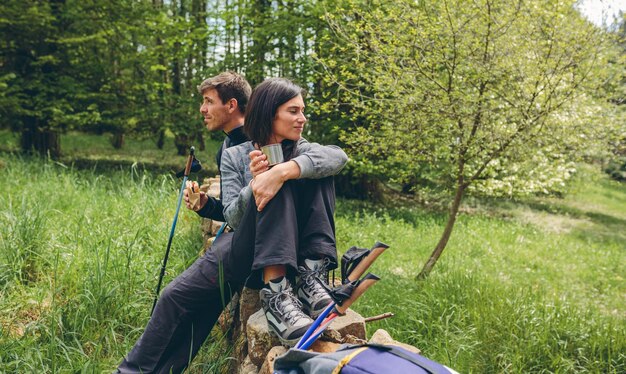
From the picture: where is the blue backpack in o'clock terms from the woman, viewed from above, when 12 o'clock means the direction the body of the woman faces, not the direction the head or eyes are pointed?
The blue backpack is roughly at 1 o'clock from the woman.

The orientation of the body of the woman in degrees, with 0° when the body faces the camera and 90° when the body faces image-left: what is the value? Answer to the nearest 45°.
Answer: approximately 315°

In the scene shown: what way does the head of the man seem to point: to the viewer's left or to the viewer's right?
to the viewer's left
